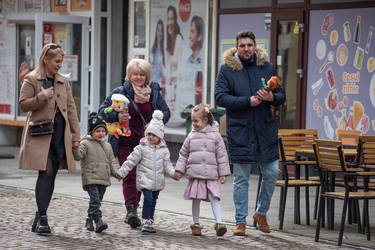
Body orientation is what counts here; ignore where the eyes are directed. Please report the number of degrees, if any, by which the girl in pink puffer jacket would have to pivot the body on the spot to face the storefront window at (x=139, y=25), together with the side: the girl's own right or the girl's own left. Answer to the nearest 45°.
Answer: approximately 180°

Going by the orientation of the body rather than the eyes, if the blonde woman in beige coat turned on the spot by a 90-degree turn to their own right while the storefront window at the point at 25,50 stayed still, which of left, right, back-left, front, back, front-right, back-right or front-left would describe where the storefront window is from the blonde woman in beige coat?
back-right

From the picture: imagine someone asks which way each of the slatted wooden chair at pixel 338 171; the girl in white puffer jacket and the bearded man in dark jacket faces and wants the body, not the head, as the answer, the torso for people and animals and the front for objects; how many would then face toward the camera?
2

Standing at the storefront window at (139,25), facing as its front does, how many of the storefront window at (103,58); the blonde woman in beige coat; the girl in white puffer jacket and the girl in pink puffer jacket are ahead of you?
3

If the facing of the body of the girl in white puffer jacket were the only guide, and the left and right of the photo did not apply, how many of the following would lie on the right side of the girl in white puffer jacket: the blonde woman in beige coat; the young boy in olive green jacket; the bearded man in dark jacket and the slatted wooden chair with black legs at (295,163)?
2

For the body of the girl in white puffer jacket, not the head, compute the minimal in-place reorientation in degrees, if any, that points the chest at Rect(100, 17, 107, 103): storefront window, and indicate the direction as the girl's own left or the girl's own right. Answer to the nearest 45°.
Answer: approximately 180°
